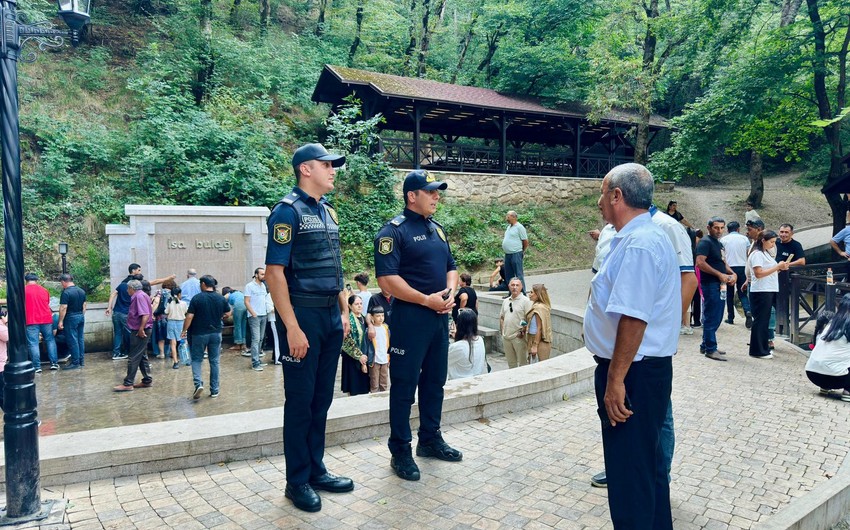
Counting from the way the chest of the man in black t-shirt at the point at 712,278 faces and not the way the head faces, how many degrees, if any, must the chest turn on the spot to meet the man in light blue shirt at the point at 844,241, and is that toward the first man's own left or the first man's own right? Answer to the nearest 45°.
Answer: approximately 90° to the first man's own left

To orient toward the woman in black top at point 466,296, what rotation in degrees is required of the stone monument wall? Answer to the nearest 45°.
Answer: approximately 45° to its left

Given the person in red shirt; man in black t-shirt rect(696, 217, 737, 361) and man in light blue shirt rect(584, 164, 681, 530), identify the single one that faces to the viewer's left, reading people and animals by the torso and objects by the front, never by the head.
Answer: the man in light blue shirt

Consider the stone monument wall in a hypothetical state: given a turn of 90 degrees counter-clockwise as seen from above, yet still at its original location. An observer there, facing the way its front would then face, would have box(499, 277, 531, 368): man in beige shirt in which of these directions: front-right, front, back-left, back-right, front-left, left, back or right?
front-right

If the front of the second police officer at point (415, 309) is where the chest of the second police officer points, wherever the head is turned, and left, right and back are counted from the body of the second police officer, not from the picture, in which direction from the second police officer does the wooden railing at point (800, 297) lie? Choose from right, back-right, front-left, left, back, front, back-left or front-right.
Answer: left

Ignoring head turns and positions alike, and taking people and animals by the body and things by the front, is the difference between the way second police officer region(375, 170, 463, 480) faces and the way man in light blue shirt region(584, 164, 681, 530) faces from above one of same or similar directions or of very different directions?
very different directions

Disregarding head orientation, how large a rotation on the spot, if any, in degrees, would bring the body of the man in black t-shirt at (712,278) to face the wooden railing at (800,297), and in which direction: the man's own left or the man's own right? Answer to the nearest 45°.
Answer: approximately 90° to the man's own left

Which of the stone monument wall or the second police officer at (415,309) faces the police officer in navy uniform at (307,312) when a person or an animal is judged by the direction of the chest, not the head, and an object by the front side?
the stone monument wall

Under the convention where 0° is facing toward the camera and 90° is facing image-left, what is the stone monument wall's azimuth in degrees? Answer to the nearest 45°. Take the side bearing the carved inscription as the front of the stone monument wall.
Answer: approximately 0°

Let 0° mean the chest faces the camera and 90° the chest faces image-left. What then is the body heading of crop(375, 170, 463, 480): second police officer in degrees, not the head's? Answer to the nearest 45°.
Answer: approximately 315°

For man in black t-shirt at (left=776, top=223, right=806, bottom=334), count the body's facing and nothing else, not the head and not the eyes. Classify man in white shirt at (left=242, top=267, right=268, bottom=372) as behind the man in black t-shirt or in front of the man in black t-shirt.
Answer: in front

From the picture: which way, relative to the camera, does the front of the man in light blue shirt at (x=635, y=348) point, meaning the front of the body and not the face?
to the viewer's left

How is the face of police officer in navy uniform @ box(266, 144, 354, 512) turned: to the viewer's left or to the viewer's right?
to the viewer's right

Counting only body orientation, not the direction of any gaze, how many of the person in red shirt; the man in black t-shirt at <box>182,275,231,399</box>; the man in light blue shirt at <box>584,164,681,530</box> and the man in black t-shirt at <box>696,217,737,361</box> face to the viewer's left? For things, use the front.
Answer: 1
